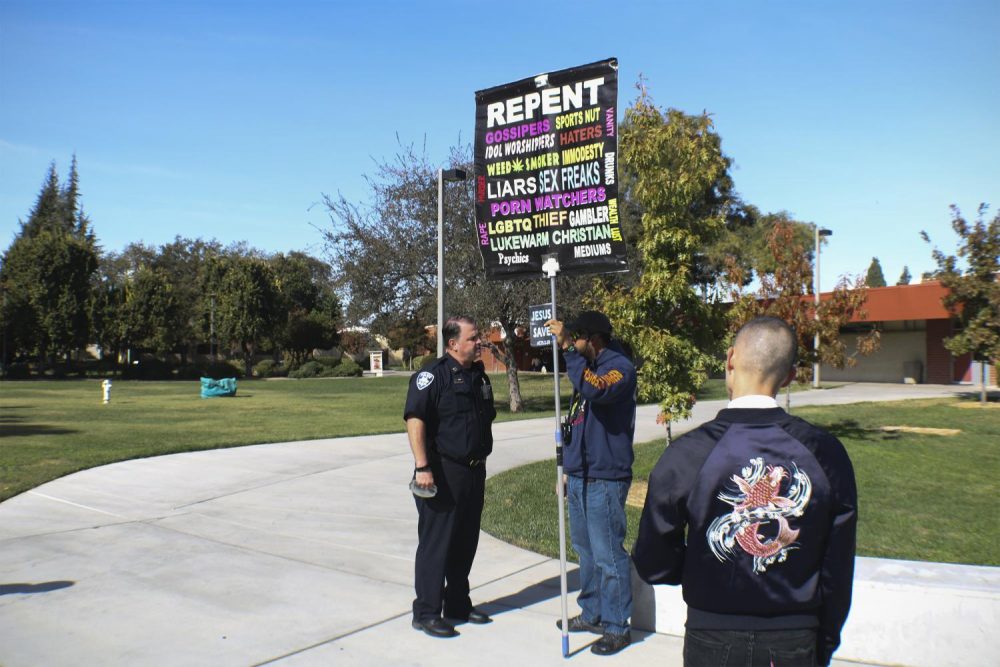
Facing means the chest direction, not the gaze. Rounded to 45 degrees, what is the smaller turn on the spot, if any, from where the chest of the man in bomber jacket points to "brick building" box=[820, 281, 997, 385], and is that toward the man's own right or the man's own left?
0° — they already face it

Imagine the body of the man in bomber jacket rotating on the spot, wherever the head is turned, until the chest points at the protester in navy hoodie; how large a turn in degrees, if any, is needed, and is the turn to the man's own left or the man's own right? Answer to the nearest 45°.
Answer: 0° — they already face them

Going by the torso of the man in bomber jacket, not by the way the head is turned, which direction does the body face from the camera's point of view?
away from the camera

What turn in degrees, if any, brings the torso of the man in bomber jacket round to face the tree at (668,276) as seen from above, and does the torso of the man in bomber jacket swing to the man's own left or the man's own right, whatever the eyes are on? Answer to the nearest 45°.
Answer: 0° — they already face it

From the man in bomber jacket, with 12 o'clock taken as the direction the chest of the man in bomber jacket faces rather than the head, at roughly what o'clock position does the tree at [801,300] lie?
The tree is roughly at 12 o'clock from the man in bomber jacket.

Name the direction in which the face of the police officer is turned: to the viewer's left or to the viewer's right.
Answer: to the viewer's right
